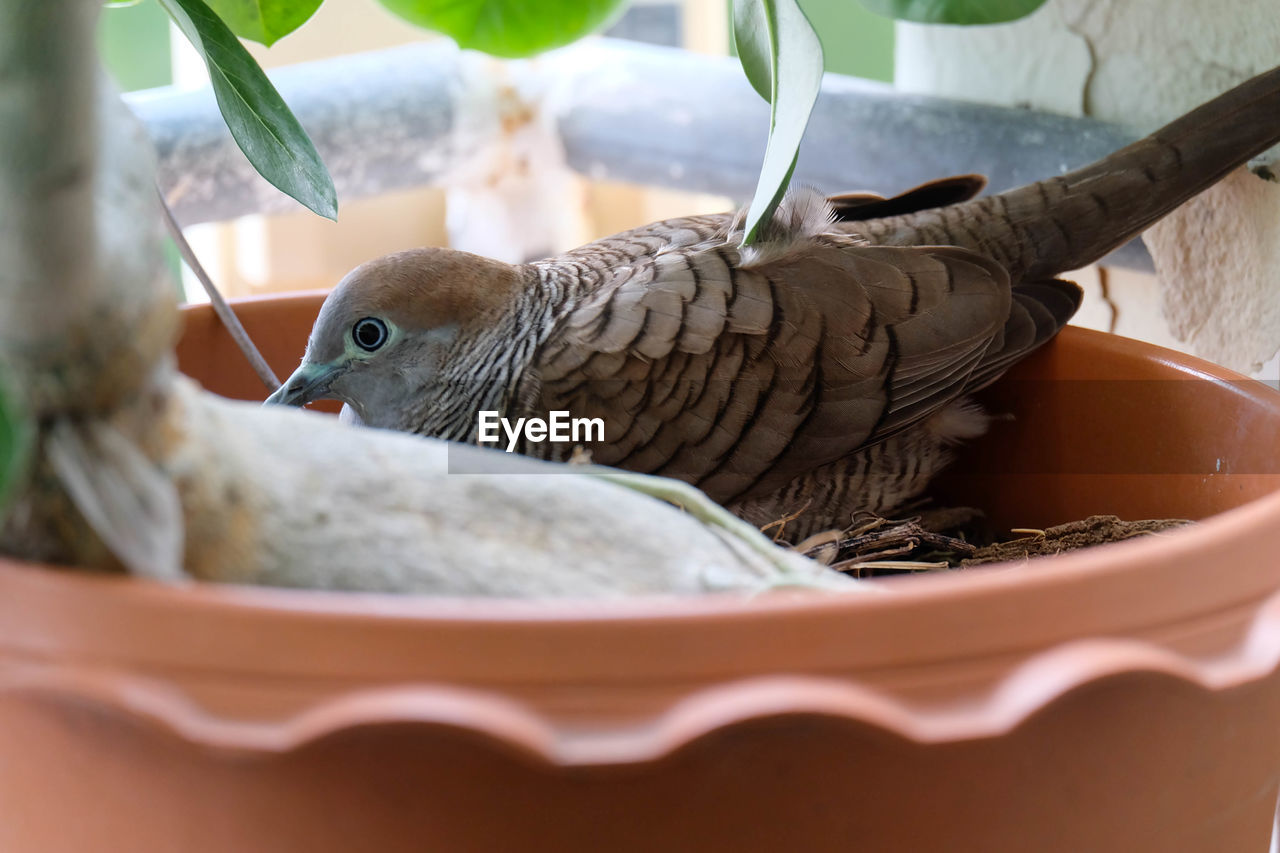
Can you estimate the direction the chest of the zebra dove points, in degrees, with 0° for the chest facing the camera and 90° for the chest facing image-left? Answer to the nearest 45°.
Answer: approximately 90°
